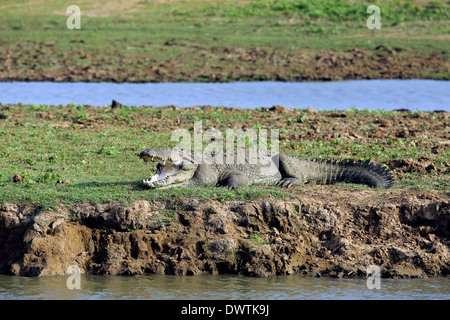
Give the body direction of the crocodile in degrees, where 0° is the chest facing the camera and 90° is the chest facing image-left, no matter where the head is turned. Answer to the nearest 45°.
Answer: approximately 90°
